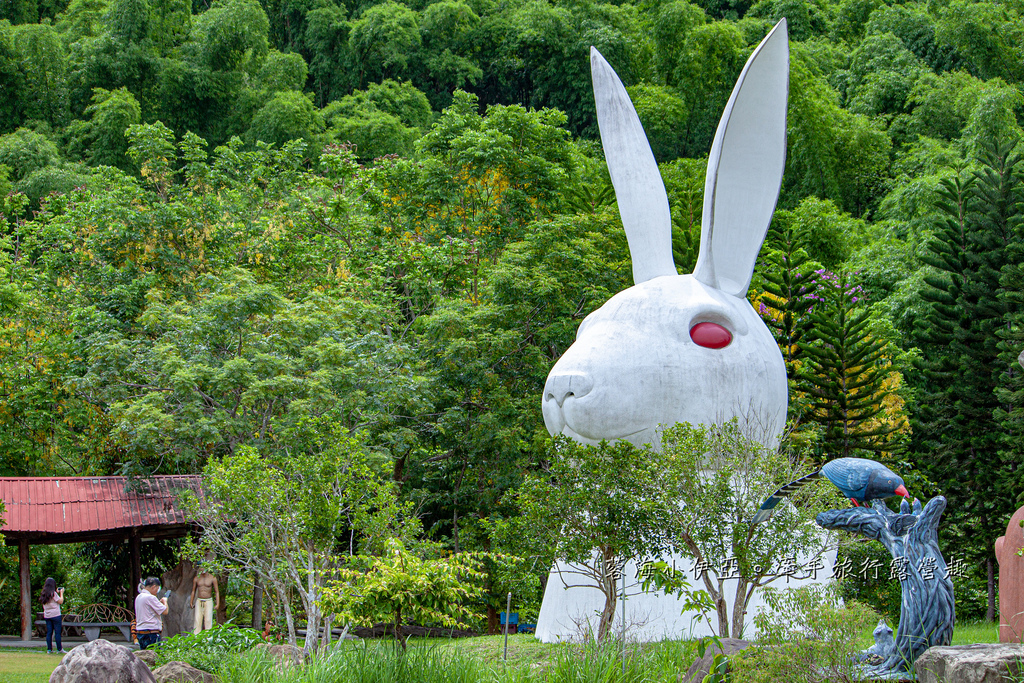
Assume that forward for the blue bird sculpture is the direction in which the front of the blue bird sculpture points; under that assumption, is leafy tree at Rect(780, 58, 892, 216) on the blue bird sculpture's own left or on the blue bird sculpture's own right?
on the blue bird sculpture's own left

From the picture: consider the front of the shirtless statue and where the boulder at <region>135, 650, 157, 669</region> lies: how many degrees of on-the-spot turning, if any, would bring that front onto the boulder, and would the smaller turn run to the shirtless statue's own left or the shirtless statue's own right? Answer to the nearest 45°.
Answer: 0° — it already faces it

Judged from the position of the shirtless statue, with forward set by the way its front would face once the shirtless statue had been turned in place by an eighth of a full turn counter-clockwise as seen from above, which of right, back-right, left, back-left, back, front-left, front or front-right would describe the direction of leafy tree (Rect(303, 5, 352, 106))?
back-left

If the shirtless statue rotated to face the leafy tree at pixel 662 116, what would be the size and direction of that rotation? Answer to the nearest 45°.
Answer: approximately 135° to its left

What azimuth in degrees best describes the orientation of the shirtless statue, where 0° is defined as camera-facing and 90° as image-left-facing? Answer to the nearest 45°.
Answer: approximately 0°

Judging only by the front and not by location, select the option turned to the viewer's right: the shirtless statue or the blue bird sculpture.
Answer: the blue bird sculpture

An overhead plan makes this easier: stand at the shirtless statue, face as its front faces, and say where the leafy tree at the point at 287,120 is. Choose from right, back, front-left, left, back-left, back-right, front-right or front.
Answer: back

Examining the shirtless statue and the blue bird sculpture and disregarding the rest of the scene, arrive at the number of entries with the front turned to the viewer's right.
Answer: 1

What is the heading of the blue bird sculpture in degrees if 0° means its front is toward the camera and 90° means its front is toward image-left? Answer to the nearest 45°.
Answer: approximately 270°

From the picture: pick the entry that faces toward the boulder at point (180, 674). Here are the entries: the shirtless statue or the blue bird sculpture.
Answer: the shirtless statue

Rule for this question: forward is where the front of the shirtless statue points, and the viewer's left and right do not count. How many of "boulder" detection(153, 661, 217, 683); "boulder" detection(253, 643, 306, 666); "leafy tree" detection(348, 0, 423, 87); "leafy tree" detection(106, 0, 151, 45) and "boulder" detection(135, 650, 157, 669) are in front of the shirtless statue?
3

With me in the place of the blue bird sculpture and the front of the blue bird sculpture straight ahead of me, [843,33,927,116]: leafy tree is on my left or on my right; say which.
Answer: on my left
